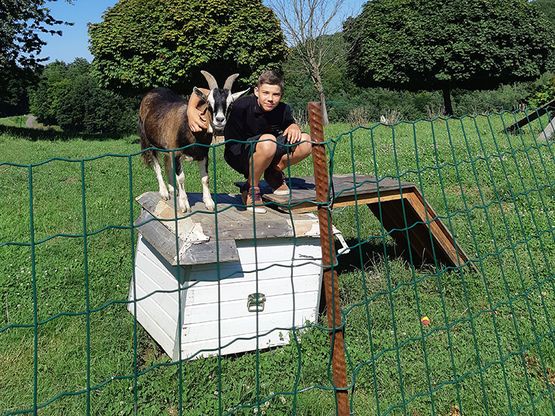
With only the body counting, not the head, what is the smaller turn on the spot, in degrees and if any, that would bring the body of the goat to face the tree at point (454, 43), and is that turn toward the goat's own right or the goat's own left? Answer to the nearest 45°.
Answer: approximately 90° to the goat's own left

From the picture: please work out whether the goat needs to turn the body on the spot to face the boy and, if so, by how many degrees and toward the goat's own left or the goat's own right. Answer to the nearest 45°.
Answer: approximately 45° to the goat's own left

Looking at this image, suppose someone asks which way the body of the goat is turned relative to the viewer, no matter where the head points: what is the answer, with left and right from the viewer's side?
facing the viewer and to the right of the viewer

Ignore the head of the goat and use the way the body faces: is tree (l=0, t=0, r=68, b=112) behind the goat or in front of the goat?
behind

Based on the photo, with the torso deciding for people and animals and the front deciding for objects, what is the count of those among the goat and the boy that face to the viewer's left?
0

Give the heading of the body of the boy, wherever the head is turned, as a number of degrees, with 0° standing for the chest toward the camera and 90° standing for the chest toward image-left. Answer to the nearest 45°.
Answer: approximately 315°

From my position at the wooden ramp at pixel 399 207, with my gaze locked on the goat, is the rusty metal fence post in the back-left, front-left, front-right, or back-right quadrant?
front-left

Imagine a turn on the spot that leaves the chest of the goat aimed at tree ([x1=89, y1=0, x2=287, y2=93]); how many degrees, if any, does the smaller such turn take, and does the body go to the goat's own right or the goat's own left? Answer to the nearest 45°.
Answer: approximately 135° to the goat's own left

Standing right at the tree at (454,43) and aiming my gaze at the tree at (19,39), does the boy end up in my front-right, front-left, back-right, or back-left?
front-left
